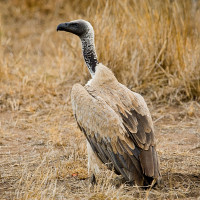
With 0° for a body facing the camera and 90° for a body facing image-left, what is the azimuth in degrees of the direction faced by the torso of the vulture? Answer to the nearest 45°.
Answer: approximately 135°
